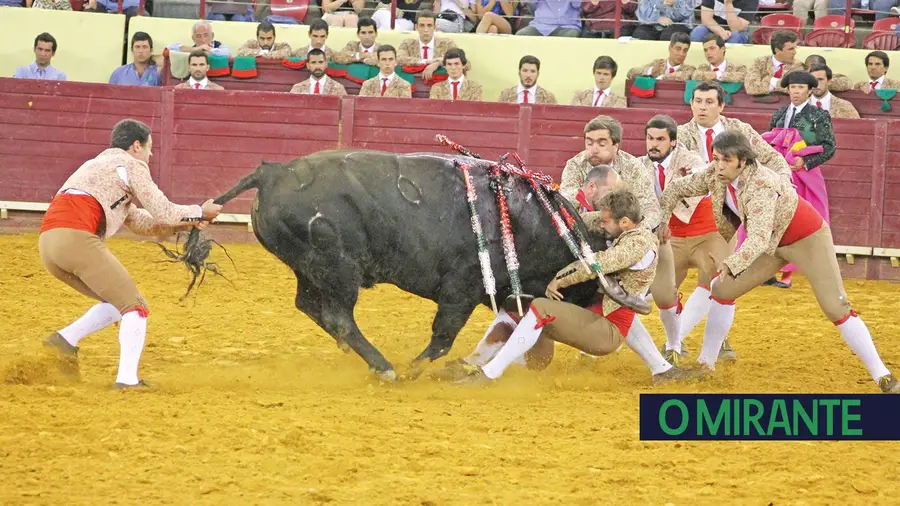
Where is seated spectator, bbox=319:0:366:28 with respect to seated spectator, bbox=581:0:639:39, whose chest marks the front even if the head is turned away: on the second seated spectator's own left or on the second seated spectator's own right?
on the second seated spectator's own right

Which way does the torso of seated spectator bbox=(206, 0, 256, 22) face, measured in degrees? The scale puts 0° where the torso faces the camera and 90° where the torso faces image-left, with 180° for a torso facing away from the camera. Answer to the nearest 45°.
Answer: approximately 0°

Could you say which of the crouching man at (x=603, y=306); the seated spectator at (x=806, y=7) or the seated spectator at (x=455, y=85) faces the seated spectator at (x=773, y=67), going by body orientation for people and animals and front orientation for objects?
the seated spectator at (x=806, y=7)

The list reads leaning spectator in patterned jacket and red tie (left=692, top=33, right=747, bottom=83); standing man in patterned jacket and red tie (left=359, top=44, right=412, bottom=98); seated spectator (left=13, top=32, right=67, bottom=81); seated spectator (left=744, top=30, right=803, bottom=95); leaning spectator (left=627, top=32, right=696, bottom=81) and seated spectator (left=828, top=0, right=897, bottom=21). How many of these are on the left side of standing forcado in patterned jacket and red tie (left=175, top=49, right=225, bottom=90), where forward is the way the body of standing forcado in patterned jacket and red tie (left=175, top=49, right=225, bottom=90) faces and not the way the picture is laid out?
5

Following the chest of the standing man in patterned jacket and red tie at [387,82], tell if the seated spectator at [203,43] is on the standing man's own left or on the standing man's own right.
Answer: on the standing man's own right

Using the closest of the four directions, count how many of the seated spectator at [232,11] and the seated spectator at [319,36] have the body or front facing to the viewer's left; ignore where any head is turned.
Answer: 0

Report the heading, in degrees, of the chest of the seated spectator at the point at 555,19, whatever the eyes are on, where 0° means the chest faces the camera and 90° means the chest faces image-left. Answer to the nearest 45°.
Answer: approximately 0°

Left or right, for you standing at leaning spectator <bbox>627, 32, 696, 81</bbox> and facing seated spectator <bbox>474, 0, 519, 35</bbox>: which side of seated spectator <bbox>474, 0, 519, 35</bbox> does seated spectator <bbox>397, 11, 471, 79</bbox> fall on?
left

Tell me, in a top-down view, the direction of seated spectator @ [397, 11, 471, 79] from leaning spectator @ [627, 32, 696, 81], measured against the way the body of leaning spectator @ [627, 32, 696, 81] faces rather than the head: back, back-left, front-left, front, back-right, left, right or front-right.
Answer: right

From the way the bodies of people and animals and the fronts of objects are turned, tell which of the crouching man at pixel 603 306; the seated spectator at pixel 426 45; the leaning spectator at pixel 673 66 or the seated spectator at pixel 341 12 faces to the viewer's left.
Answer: the crouching man
